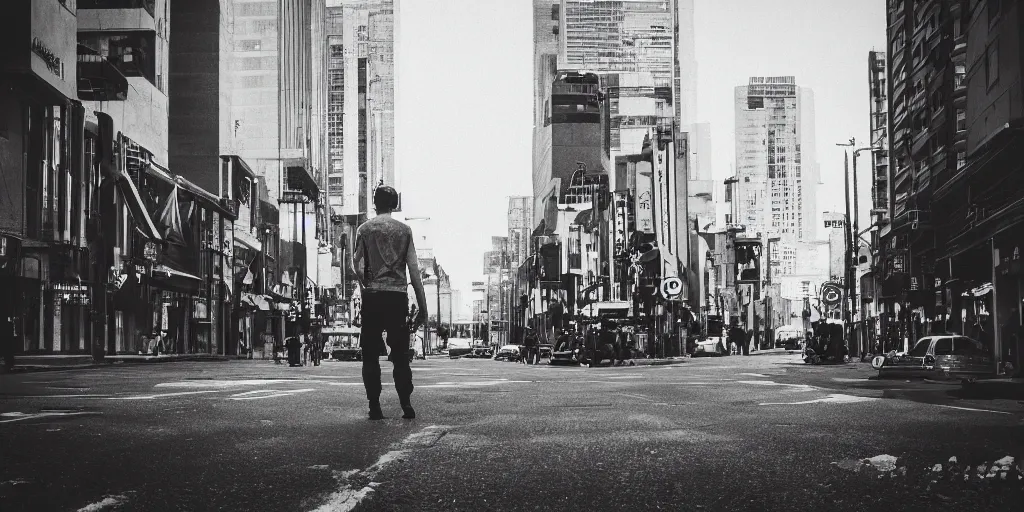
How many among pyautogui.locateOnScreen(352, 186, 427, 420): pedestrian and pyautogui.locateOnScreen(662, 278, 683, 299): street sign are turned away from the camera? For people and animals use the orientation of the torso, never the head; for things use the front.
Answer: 1

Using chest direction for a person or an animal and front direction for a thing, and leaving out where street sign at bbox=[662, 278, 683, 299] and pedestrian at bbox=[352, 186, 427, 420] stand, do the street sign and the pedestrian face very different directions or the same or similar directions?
very different directions

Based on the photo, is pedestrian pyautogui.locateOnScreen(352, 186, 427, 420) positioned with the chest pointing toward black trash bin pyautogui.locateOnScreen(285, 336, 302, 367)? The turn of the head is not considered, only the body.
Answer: yes

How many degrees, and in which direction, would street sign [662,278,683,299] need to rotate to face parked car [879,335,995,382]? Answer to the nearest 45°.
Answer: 0° — it already faces it

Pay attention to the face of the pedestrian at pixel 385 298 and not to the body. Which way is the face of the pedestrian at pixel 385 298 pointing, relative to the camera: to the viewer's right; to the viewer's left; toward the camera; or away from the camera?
away from the camera

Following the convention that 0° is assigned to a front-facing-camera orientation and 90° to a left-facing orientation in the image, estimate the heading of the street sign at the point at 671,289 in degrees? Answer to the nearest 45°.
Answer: approximately 0°

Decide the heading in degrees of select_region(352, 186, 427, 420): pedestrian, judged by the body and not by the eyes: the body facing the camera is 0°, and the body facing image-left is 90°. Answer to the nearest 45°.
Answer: approximately 180°

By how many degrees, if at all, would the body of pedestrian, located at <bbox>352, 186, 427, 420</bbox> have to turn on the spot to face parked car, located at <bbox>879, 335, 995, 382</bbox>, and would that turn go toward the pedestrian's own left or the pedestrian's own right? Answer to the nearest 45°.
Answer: approximately 45° to the pedestrian's own right

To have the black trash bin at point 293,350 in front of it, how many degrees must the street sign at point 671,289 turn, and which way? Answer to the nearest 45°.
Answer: approximately 45° to its right
